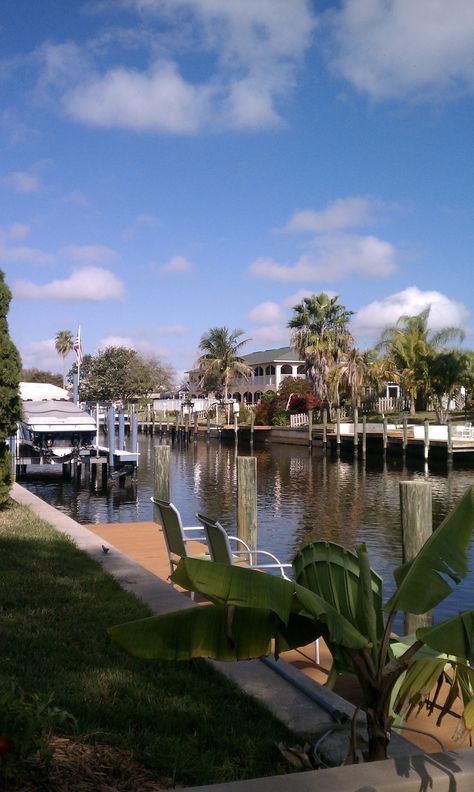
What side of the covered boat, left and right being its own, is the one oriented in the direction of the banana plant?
back

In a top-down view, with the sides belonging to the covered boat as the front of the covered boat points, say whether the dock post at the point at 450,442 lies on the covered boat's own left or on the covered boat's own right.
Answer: on the covered boat's own right

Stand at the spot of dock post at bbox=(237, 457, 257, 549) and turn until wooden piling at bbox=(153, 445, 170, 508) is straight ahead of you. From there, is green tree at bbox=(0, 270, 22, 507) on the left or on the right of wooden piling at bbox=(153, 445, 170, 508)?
left

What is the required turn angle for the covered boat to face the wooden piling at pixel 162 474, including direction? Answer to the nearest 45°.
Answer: approximately 180°

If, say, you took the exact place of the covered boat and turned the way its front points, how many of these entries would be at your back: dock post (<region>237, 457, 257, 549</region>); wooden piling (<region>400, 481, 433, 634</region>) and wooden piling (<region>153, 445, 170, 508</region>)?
3

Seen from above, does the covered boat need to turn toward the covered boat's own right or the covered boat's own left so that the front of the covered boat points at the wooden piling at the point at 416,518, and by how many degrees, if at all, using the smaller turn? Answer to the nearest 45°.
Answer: approximately 180°

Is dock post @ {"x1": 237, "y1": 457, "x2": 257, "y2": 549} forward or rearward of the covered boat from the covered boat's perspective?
rearward
